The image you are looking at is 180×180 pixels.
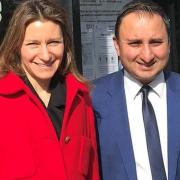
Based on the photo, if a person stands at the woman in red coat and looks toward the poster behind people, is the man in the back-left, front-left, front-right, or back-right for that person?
front-right

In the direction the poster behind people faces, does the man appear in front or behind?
in front

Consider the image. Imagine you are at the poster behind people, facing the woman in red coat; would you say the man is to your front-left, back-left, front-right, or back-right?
front-left

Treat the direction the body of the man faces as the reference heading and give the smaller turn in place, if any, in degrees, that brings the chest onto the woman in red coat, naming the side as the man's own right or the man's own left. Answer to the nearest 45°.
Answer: approximately 45° to the man's own right

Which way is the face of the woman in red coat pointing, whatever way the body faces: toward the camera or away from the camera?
toward the camera

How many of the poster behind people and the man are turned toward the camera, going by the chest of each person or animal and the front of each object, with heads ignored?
2

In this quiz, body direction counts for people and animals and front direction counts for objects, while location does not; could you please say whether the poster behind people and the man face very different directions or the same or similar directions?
same or similar directions

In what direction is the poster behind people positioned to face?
toward the camera

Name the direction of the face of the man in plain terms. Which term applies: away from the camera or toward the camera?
toward the camera

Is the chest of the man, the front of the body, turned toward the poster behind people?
no

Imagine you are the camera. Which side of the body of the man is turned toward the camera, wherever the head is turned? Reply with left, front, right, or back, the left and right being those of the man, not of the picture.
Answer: front

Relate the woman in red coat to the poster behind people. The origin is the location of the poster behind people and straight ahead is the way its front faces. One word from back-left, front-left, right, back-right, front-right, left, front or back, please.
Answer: front
